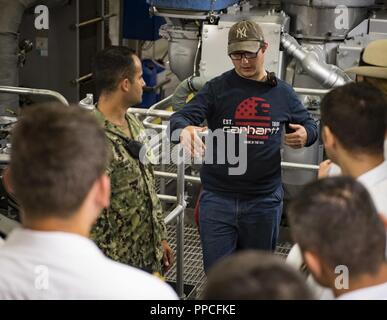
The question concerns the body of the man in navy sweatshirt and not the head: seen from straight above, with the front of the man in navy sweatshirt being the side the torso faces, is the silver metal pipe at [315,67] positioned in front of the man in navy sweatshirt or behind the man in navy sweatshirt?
behind

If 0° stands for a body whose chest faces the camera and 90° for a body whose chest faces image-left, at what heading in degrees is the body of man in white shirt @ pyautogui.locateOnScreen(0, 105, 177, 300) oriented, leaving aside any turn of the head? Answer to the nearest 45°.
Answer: approximately 225°

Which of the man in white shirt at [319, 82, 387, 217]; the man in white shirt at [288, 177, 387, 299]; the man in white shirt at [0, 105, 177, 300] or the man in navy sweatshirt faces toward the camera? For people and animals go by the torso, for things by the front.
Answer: the man in navy sweatshirt

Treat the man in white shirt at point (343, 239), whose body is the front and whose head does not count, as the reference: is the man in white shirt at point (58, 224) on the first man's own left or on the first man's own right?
on the first man's own left

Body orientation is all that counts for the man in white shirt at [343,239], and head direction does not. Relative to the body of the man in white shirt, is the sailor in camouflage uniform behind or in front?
in front

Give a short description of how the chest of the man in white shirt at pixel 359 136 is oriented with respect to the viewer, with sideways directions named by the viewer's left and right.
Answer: facing away from the viewer and to the left of the viewer

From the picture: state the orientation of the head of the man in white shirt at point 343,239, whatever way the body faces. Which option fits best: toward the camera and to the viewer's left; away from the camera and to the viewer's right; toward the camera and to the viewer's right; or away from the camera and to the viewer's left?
away from the camera and to the viewer's left

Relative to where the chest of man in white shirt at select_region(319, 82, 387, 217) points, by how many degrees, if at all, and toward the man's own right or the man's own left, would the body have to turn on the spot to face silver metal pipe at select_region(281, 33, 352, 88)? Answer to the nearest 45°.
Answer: approximately 45° to the man's own right

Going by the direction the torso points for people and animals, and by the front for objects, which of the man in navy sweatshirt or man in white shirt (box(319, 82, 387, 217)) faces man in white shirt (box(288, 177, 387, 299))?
the man in navy sweatshirt

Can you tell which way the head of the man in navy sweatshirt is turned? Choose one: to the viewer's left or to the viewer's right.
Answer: to the viewer's left

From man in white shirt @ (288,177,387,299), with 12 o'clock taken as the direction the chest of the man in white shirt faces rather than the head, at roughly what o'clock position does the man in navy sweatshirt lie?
The man in navy sweatshirt is roughly at 1 o'clock from the man in white shirt.

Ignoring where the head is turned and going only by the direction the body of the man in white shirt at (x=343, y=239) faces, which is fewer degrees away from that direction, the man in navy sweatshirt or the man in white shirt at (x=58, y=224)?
the man in navy sweatshirt
